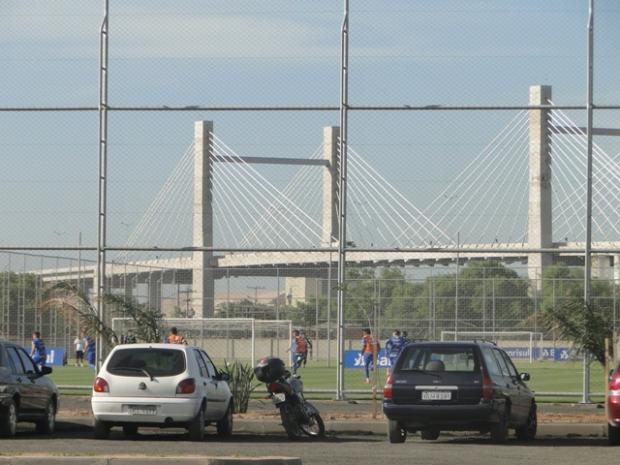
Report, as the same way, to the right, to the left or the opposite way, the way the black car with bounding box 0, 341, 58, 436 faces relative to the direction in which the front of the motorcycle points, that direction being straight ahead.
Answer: the same way

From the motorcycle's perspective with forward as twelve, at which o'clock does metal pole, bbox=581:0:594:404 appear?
The metal pole is roughly at 12 o'clock from the motorcycle.

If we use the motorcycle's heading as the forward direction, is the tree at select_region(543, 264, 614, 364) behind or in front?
in front

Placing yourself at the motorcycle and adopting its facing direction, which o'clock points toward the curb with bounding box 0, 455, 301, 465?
The curb is roughly at 5 o'clock from the motorcycle.

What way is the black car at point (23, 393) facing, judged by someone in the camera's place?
facing away from the viewer and to the right of the viewer

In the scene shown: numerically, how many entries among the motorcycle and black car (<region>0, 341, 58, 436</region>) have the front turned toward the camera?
0

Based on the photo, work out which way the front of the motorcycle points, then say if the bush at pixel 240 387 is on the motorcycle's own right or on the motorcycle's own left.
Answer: on the motorcycle's own left

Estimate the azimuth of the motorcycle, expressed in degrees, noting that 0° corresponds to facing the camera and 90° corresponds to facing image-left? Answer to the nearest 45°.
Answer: approximately 225°

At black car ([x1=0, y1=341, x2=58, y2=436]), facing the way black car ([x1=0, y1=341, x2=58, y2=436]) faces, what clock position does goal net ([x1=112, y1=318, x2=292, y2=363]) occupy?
The goal net is roughly at 11 o'clock from the black car.

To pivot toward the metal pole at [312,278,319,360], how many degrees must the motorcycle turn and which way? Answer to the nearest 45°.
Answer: approximately 45° to its left

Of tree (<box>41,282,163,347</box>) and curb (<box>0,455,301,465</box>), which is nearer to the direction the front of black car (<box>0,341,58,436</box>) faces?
the tree

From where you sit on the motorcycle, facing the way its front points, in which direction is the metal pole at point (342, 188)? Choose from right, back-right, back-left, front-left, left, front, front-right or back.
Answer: front-left

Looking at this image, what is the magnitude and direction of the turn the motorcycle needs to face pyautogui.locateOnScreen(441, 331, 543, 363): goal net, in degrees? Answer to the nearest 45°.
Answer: approximately 45° to its left
